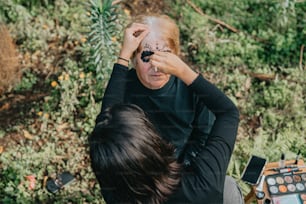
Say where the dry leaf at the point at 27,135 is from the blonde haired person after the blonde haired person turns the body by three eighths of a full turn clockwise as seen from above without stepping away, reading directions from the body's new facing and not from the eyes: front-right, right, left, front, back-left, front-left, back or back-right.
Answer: front

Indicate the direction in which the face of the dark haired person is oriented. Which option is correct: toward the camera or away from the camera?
away from the camera

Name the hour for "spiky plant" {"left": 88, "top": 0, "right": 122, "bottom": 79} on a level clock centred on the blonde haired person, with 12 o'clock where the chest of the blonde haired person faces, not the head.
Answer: The spiky plant is roughly at 5 o'clock from the blonde haired person.

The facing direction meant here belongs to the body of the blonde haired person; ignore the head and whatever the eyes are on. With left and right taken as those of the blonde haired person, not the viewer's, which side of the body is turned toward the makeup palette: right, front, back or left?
left

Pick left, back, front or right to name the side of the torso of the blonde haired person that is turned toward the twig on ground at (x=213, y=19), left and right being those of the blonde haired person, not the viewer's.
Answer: back

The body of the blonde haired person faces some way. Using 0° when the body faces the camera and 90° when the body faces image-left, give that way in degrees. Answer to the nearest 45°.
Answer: approximately 0°
